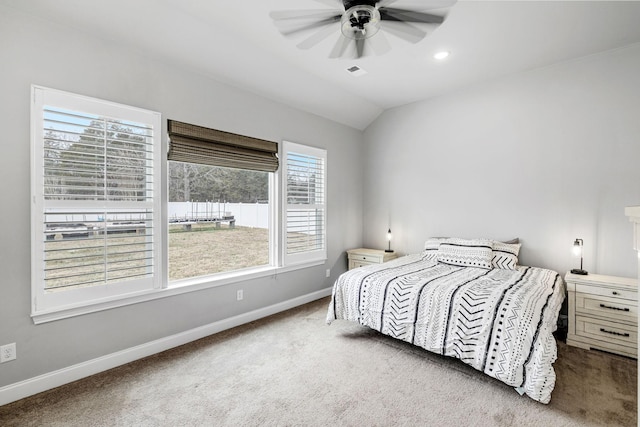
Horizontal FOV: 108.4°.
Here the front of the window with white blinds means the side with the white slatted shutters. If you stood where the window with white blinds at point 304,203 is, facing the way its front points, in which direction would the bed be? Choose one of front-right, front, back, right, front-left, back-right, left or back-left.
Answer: front

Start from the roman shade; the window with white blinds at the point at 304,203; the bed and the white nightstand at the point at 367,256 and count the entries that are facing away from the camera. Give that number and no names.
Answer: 0

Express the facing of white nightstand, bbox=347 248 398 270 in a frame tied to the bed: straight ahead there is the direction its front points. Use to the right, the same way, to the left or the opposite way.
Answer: the same way

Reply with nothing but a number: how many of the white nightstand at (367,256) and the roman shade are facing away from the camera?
0

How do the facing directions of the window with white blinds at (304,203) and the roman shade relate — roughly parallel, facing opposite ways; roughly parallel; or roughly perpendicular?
roughly parallel

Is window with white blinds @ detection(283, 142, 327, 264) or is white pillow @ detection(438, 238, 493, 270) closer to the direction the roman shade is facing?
the white pillow

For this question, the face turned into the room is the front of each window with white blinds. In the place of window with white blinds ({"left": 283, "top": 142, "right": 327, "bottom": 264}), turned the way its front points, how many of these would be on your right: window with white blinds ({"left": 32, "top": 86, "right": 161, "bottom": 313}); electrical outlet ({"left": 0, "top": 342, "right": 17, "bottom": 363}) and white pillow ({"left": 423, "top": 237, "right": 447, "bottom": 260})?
2

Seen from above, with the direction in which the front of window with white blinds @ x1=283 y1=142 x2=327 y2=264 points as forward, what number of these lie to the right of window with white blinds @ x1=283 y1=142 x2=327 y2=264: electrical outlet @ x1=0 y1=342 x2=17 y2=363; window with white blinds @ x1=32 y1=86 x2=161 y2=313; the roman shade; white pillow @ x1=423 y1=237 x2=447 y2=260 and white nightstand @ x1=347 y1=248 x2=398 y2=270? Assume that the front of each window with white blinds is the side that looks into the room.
3

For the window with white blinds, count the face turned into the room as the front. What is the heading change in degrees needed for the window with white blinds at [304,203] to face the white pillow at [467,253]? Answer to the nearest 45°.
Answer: approximately 45° to its left

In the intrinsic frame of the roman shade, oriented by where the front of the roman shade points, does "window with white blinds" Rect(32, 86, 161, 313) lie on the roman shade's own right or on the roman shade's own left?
on the roman shade's own right

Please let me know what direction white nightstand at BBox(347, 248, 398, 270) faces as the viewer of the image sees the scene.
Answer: facing the viewer and to the left of the viewer

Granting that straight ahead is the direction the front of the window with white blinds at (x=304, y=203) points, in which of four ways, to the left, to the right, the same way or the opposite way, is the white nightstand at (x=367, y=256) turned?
to the right

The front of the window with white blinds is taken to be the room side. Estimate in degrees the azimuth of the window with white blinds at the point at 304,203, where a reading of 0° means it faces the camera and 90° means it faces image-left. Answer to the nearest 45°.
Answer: approximately 315°

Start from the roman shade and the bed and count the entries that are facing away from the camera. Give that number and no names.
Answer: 0

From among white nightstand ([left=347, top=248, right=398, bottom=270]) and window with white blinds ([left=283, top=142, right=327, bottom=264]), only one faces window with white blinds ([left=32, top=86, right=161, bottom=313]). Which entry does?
the white nightstand

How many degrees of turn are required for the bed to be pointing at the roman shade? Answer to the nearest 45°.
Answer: approximately 45° to its right

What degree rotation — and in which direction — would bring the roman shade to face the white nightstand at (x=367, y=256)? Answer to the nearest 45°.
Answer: approximately 45° to its left
